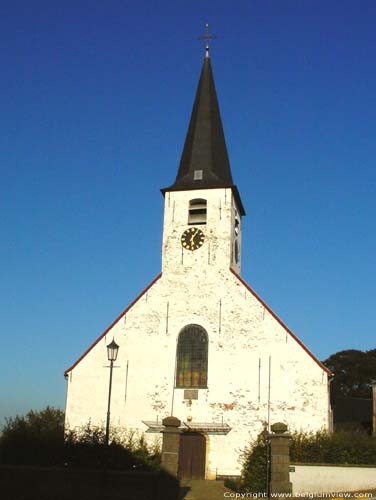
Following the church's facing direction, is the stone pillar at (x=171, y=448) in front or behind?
in front

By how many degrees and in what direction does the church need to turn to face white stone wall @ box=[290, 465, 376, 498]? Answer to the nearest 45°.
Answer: approximately 45° to its left

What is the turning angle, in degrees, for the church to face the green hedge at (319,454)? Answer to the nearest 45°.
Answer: approximately 45° to its left

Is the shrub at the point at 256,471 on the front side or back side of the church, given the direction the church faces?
on the front side

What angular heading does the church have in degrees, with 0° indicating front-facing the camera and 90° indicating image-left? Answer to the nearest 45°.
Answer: approximately 0°

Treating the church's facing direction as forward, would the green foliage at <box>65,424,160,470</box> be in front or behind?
in front

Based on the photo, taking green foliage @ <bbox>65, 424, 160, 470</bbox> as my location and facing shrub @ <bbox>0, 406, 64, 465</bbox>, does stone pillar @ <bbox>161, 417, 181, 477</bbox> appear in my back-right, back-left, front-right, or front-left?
back-left

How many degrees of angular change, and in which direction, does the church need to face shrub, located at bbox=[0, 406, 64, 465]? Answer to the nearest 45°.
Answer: approximately 45° to its right
